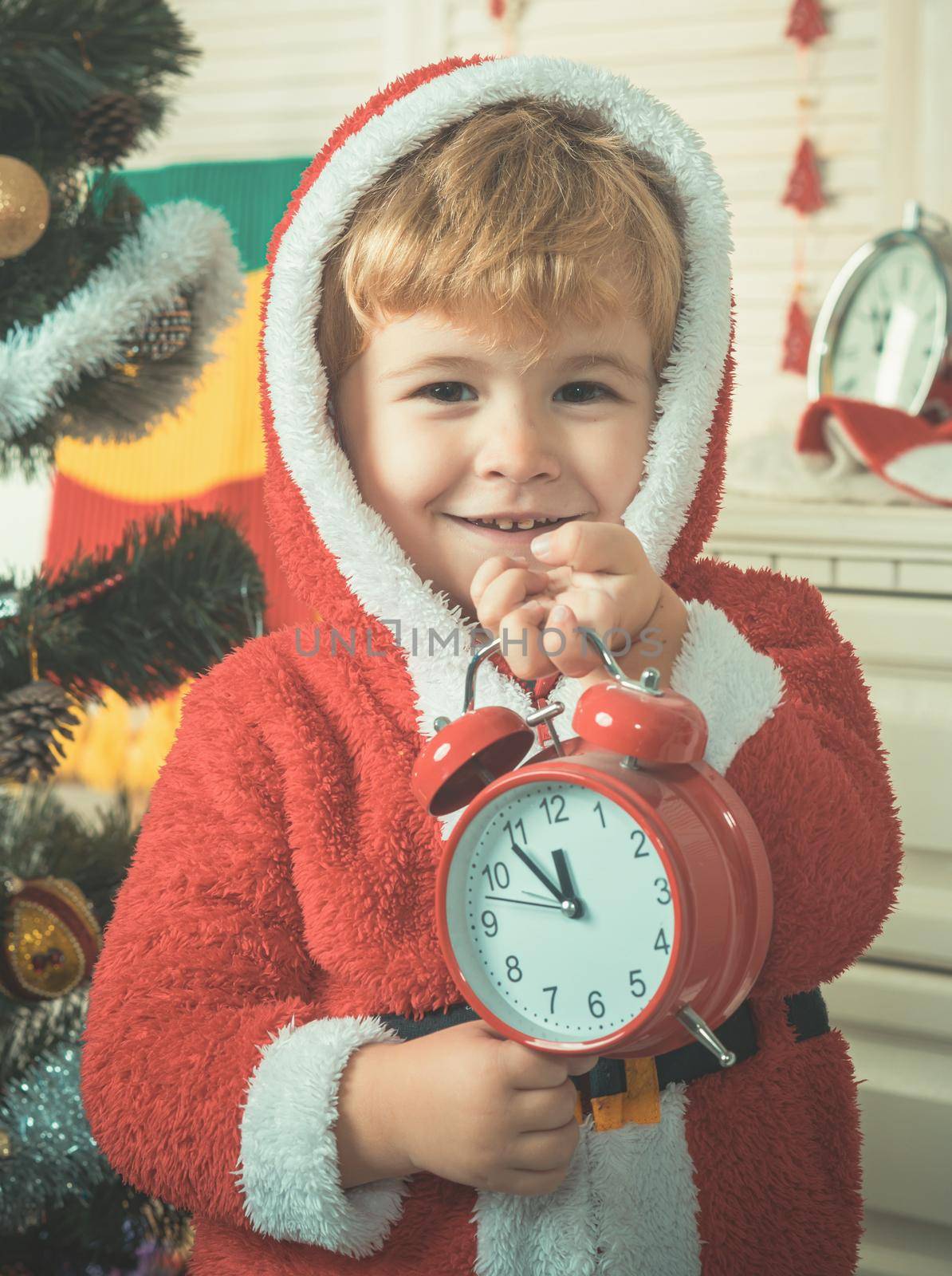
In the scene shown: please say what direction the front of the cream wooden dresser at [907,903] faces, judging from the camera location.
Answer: facing the viewer

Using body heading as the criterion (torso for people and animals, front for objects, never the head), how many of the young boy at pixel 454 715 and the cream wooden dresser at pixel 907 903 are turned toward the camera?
2

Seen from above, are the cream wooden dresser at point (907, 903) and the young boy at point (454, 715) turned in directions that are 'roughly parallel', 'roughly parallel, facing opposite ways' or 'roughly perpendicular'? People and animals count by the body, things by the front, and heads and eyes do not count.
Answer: roughly parallel

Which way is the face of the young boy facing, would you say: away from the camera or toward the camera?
toward the camera

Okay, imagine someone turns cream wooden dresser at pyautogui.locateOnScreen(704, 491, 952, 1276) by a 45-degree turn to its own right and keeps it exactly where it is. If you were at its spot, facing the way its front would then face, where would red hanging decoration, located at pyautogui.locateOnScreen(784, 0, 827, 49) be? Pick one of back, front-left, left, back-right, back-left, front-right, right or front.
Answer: back-right

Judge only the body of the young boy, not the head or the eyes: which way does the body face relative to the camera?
toward the camera
